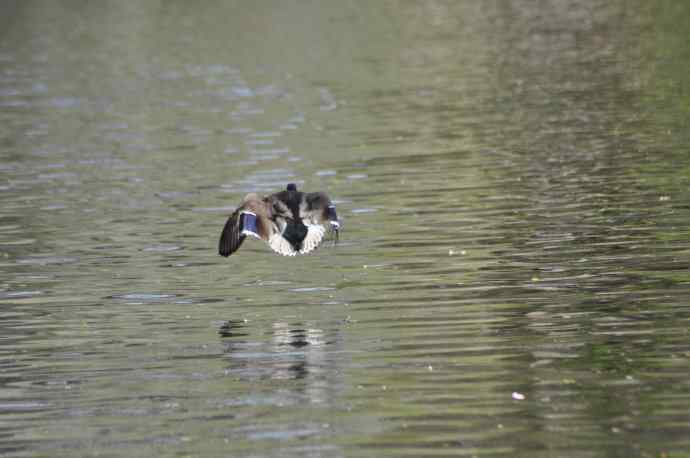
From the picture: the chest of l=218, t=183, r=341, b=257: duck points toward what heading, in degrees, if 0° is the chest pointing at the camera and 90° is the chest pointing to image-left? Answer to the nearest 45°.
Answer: approximately 180°
